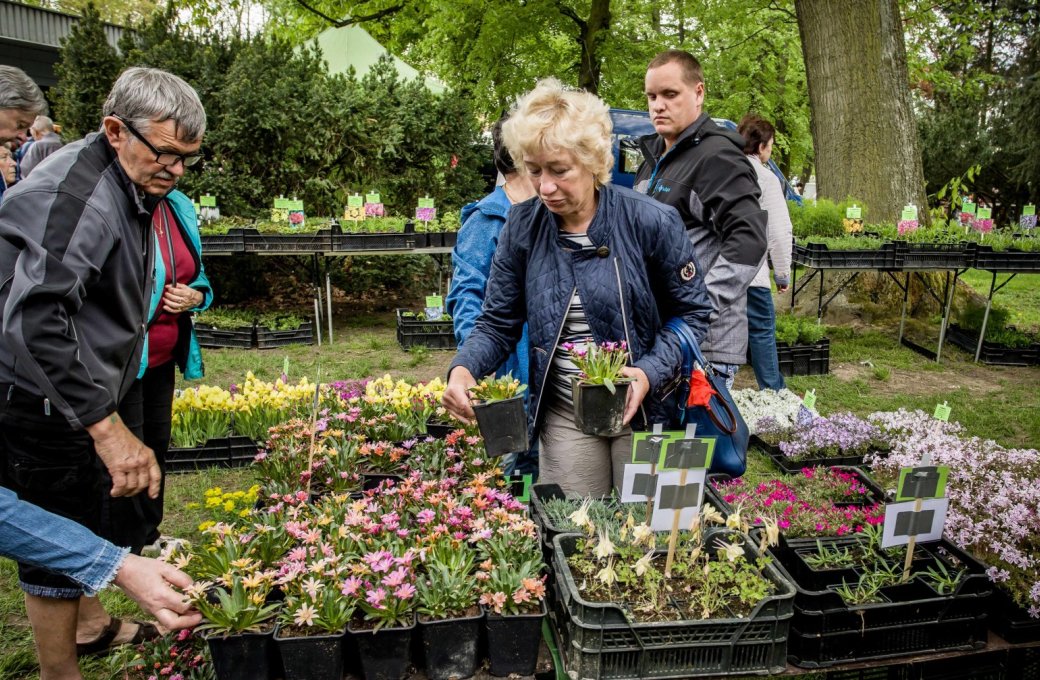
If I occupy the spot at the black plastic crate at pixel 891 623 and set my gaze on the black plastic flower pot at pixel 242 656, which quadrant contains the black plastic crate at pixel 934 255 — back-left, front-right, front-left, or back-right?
back-right

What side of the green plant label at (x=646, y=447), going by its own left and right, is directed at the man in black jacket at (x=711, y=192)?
back

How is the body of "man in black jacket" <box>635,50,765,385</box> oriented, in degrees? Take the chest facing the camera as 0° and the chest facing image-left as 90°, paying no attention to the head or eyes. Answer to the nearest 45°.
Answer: approximately 45°

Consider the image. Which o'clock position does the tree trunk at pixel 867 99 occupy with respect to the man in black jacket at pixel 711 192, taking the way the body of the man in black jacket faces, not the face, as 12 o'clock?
The tree trunk is roughly at 5 o'clock from the man in black jacket.

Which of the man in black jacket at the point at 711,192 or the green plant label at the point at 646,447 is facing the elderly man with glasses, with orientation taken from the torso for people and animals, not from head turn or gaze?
the man in black jacket

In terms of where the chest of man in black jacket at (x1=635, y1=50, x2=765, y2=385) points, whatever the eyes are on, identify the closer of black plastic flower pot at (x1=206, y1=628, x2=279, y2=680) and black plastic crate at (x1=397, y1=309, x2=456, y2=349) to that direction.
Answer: the black plastic flower pot

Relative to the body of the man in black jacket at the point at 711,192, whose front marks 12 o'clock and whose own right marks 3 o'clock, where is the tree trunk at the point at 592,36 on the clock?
The tree trunk is roughly at 4 o'clock from the man in black jacket.

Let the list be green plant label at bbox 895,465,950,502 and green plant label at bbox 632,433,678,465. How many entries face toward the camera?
2

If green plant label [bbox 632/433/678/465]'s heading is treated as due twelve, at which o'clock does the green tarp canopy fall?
The green tarp canopy is roughly at 5 o'clock from the green plant label.

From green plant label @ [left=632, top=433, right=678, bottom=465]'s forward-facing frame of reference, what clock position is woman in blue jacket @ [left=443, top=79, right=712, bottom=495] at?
The woman in blue jacket is roughly at 5 o'clock from the green plant label.

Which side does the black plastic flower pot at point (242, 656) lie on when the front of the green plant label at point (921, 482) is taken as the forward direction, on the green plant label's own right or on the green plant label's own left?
on the green plant label's own right
